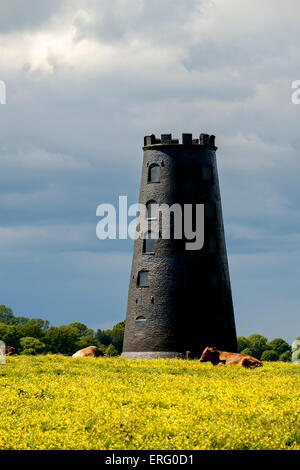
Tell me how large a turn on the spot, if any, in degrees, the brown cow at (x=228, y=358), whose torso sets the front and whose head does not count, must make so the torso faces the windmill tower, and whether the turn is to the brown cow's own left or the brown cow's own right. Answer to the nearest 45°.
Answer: approximately 45° to the brown cow's own right

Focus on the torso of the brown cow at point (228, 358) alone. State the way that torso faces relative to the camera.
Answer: to the viewer's left
